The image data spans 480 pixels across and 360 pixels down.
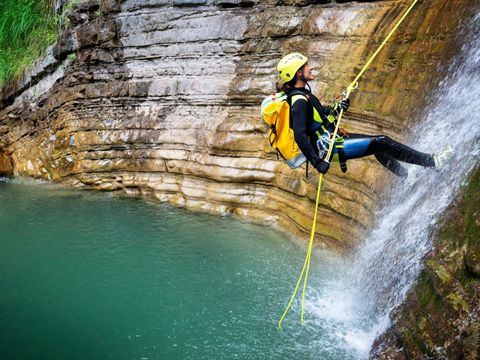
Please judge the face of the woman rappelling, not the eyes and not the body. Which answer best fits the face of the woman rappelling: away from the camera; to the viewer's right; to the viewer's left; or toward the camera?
to the viewer's right

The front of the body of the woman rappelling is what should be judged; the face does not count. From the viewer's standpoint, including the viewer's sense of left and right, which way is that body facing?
facing to the right of the viewer
